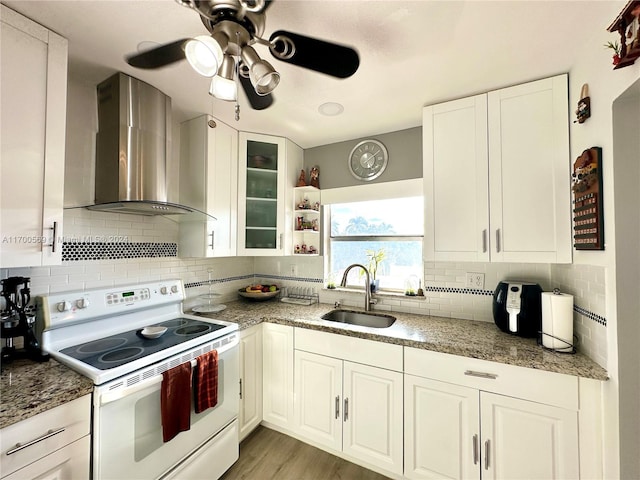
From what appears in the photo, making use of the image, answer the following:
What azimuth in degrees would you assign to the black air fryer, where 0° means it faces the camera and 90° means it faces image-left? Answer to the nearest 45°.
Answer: approximately 45°

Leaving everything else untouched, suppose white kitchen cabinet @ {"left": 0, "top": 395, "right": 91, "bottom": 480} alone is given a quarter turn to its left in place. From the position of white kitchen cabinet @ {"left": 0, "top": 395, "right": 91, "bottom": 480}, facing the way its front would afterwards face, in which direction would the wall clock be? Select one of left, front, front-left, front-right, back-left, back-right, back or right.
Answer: front-right

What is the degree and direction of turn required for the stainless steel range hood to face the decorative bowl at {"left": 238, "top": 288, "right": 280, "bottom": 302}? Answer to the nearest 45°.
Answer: approximately 90° to its left

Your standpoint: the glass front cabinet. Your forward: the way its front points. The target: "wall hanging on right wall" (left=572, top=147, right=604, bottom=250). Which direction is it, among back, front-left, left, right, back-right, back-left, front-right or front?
front-left

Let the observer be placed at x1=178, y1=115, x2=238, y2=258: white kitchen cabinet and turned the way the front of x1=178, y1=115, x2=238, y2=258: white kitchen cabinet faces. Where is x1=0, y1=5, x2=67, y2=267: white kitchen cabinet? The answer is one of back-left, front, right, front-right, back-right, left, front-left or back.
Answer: right

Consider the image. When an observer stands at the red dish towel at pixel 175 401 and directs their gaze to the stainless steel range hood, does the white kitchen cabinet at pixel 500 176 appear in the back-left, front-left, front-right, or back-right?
back-right

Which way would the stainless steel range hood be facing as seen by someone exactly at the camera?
facing the viewer and to the right of the viewer

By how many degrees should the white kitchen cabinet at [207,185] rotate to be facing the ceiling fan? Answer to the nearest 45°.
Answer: approximately 45° to its right
